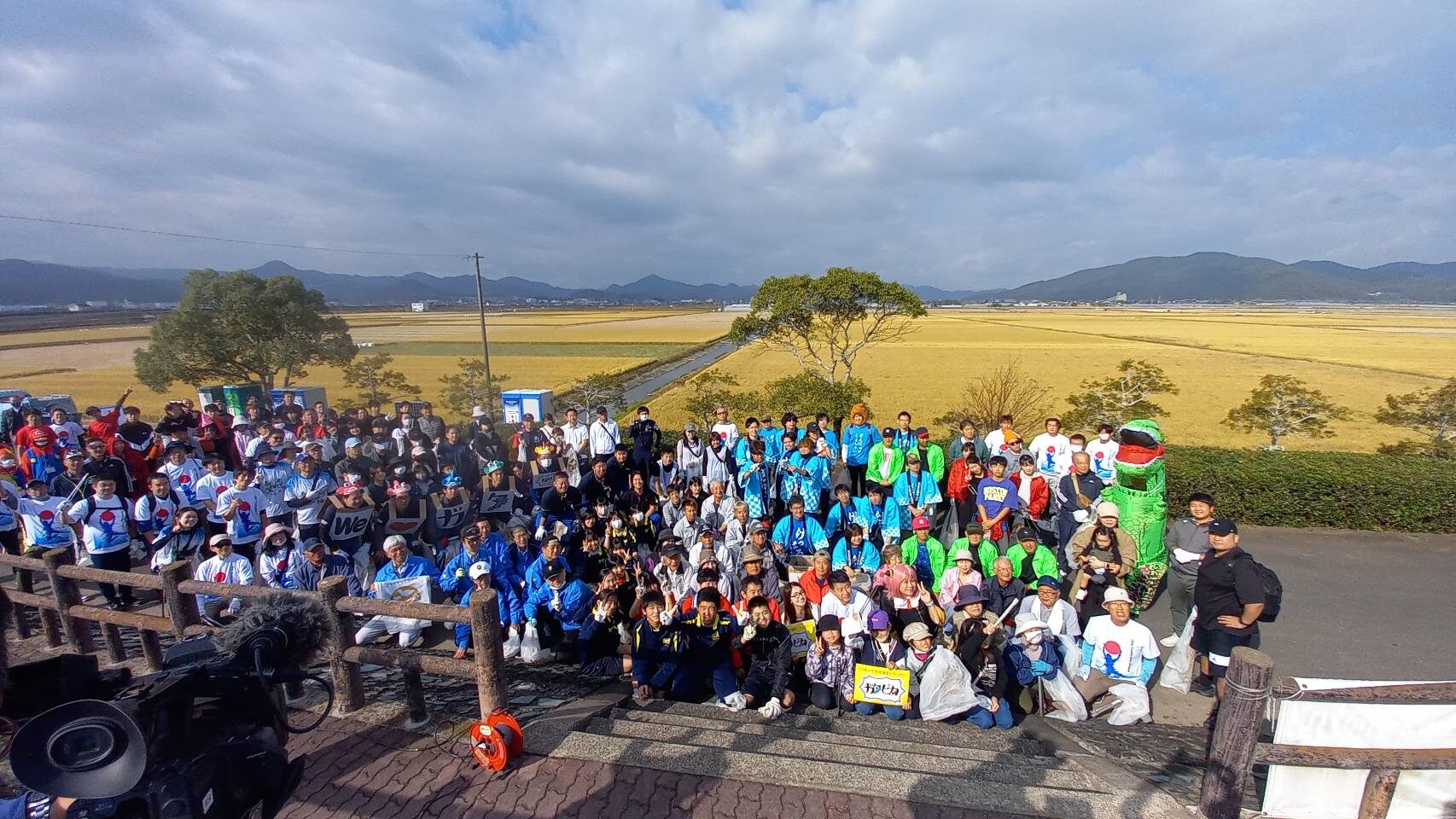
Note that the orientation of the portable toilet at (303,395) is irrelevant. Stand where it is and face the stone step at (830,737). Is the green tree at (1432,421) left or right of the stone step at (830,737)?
left

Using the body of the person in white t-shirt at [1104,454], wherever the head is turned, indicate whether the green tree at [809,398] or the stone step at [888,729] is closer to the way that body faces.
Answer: the stone step

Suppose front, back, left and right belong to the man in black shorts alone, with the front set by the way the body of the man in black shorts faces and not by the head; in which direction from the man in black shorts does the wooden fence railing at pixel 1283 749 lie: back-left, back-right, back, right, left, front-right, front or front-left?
front-left

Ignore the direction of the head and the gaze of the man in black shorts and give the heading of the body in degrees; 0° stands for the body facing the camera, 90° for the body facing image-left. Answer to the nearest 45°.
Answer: approximately 45°

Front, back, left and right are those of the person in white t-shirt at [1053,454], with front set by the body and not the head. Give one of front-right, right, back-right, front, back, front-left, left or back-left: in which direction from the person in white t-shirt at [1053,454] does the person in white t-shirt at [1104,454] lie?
front-left

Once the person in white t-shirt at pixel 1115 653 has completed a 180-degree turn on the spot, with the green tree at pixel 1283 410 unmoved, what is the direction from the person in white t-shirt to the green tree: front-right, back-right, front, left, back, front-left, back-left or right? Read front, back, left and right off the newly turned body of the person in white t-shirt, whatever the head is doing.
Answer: front

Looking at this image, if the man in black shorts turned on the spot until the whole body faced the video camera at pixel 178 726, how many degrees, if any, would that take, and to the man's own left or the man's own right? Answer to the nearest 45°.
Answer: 0° — they already face it

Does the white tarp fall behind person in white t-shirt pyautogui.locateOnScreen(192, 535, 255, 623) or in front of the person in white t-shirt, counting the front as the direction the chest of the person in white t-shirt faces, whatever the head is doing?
in front

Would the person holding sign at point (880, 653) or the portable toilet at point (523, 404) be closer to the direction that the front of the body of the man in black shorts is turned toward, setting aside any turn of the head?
the person holding sign

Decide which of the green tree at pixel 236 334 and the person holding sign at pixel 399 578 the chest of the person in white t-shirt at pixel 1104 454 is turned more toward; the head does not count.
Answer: the person holding sign

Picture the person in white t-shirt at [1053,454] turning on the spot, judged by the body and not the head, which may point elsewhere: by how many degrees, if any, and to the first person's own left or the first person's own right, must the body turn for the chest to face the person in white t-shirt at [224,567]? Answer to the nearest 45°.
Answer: approximately 45° to the first person's own right

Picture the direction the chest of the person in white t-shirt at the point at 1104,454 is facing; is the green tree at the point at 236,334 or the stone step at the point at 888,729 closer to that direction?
the stone step
